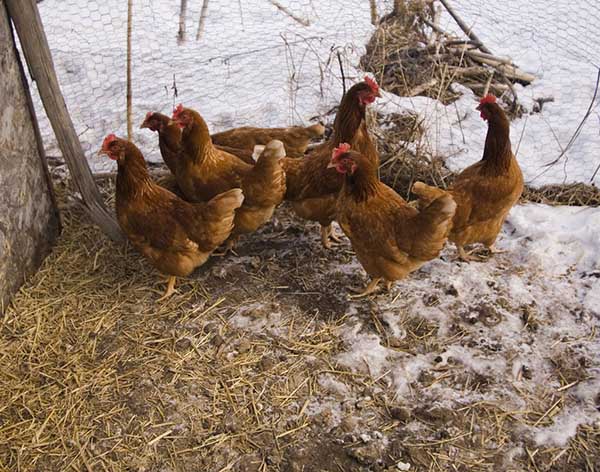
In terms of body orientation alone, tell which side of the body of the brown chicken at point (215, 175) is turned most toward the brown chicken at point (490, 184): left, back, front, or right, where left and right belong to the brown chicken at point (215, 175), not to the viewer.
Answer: back

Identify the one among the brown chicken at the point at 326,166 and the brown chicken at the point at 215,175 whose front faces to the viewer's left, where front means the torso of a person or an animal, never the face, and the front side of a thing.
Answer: the brown chicken at the point at 215,175

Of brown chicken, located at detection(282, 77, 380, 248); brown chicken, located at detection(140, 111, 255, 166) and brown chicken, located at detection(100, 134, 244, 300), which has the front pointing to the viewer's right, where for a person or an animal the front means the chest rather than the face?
brown chicken, located at detection(282, 77, 380, 248)

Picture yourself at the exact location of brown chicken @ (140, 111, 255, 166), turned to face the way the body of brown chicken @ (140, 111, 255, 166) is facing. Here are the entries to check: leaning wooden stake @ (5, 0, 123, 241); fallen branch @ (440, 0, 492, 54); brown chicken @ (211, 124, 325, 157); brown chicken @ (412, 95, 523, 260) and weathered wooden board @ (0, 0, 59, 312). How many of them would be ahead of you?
2

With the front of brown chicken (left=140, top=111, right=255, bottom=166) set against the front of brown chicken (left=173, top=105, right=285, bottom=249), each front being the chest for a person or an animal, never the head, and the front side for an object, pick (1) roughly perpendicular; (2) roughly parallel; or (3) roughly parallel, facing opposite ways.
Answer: roughly parallel

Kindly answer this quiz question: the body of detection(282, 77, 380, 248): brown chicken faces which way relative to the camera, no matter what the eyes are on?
to the viewer's right

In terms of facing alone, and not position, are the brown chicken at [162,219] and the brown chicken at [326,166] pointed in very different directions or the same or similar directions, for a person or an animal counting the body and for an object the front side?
very different directions

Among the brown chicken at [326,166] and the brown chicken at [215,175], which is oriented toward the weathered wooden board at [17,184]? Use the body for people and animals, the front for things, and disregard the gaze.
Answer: the brown chicken at [215,175]

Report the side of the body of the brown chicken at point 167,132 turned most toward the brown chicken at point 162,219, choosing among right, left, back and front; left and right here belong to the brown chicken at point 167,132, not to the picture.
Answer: left

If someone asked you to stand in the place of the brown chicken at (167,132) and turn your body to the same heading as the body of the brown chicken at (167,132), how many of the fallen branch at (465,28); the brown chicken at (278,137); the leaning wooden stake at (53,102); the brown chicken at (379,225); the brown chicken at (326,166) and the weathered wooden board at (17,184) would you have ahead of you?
2

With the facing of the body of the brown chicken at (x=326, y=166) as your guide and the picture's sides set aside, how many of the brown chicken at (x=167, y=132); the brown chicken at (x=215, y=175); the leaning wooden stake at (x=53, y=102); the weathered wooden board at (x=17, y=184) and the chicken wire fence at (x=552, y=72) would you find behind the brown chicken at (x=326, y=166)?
4

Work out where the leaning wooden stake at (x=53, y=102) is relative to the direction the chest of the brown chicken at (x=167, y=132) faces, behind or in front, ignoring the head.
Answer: in front

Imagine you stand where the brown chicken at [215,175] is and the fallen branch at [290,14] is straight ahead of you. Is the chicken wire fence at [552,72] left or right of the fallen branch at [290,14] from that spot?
right

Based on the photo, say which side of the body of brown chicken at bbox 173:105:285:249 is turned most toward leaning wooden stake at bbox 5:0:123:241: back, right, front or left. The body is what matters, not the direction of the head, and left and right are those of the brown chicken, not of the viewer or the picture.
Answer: front

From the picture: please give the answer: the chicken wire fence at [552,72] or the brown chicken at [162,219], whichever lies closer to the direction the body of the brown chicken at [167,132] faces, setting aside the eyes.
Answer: the brown chicken

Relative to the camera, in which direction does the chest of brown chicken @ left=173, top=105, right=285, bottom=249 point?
to the viewer's left

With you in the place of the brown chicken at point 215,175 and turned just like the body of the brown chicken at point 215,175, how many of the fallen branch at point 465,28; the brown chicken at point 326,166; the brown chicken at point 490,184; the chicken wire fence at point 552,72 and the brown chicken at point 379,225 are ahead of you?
0

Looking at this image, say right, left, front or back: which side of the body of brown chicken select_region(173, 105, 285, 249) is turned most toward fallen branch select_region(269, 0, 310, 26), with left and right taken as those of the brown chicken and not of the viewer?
right

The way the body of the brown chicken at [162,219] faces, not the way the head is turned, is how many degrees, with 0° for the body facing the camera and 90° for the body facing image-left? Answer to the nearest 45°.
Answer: approximately 90°

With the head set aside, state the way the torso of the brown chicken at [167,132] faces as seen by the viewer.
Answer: to the viewer's left

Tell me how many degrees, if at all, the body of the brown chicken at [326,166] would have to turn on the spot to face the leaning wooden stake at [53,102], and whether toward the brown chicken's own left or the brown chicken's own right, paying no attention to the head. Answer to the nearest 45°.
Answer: approximately 180°
